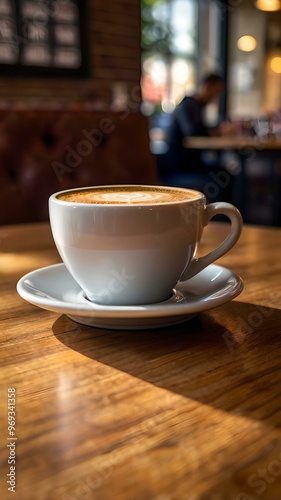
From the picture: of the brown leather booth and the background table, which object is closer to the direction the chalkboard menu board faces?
the brown leather booth

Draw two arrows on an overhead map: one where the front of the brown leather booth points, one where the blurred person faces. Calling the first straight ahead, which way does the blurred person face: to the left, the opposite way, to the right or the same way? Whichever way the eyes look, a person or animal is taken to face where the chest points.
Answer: to the left

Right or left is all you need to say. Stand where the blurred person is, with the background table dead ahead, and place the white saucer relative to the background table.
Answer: right

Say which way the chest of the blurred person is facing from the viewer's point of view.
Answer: to the viewer's right

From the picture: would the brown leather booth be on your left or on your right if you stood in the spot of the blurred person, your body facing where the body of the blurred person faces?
on your right

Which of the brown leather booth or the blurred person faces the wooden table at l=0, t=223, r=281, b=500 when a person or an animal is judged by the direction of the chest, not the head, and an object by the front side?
the brown leather booth

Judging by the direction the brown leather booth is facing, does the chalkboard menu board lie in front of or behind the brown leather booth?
behind

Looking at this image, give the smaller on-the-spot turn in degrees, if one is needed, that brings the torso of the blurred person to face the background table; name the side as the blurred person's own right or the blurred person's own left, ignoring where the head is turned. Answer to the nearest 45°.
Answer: approximately 45° to the blurred person's own right

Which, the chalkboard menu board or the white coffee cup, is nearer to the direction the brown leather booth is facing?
the white coffee cup

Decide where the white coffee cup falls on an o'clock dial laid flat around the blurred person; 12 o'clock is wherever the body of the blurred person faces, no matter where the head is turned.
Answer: The white coffee cup is roughly at 3 o'clock from the blurred person.

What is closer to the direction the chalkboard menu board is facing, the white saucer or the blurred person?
the white saucer

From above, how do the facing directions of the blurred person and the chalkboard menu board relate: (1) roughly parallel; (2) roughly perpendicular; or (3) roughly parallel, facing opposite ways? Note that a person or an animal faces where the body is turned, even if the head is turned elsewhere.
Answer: roughly perpendicular
